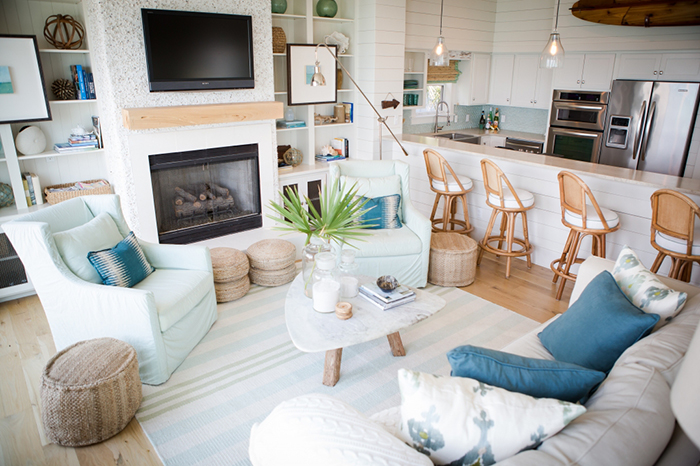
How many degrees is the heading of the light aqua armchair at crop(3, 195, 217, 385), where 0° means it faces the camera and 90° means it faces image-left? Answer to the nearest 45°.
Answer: approximately 315°

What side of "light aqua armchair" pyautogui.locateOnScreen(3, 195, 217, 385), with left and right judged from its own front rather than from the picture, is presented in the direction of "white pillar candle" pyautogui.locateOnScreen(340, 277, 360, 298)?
front

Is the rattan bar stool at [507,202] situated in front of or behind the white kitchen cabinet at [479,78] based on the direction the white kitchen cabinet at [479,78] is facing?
in front

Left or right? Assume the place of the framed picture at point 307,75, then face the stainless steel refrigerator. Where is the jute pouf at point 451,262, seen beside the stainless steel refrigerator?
right

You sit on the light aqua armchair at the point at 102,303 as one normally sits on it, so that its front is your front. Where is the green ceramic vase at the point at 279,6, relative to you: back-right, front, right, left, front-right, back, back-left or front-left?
left

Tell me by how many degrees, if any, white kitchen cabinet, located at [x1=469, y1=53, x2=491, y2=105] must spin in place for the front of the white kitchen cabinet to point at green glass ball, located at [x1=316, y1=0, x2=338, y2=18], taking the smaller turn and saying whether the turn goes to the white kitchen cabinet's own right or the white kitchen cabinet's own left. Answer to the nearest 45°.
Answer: approximately 45° to the white kitchen cabinet's own right

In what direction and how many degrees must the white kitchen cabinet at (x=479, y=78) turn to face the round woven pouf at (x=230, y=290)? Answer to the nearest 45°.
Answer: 0° — it already faces it

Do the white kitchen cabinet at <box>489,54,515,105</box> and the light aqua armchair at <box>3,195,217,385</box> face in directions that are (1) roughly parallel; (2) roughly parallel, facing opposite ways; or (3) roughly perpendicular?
roughly perpendicular

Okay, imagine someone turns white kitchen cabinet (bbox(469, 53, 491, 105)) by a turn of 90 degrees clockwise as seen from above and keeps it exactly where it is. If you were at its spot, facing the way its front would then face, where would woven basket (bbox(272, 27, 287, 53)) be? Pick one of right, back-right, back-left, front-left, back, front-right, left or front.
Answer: front-left

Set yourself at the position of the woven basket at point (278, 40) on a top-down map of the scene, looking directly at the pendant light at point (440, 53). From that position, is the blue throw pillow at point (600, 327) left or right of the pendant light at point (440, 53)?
right

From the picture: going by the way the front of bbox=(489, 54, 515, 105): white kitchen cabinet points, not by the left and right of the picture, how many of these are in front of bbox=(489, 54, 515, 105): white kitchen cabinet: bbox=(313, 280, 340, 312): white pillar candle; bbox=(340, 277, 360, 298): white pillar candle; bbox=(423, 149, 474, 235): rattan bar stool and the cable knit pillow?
4

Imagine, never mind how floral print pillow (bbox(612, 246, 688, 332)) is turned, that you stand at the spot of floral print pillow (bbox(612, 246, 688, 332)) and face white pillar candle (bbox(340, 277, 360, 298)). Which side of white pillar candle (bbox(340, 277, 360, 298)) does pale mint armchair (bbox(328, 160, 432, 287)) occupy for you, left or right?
right
